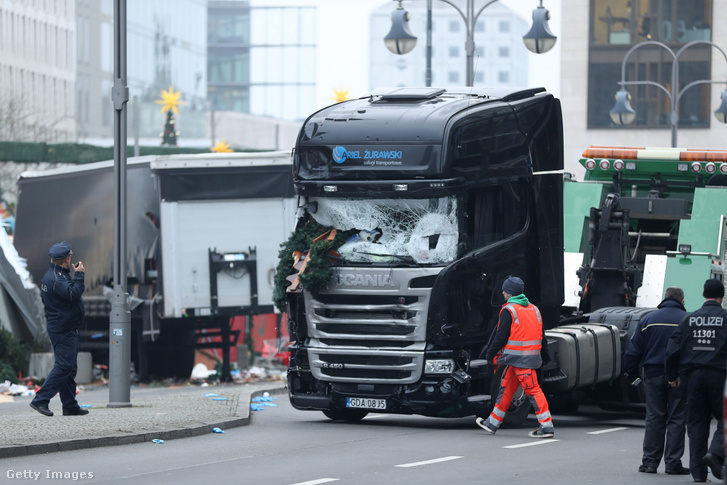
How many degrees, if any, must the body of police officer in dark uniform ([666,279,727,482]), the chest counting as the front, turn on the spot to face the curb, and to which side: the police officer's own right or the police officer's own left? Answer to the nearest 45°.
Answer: approximately 90° to the police officer's own left

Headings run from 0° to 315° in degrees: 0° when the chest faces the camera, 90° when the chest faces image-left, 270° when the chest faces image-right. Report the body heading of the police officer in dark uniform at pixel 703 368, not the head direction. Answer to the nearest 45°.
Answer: approximately 180°

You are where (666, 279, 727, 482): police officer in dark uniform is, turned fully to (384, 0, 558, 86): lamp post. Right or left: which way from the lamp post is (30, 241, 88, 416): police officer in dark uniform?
left

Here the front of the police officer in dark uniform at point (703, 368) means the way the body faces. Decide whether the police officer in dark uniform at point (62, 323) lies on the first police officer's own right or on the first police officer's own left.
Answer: on the first police officer's own left

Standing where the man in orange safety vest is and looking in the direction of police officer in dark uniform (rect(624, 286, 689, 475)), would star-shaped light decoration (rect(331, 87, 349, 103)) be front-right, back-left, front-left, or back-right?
back-left

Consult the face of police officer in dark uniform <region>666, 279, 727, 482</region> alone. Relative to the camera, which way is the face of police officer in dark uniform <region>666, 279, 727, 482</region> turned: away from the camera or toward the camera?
away from the camera
